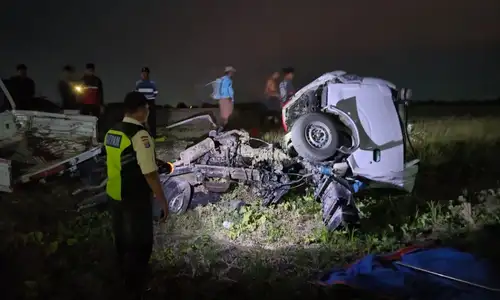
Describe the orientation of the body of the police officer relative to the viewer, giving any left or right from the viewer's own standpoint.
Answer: facing away from the viewer and to the right of the viewer

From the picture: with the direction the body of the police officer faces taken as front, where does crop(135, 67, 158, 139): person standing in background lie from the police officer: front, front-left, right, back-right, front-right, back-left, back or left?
front-left

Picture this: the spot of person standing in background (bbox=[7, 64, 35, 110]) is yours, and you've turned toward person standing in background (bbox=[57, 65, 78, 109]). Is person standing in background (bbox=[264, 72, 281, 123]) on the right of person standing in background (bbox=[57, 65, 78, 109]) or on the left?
right

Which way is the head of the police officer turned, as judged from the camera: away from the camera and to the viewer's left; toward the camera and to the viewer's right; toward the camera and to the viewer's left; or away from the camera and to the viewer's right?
away from the camera and to the viewer's right

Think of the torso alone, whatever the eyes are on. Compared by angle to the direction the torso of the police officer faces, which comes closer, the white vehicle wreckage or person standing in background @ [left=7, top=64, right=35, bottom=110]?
the white vehicle wreckage
